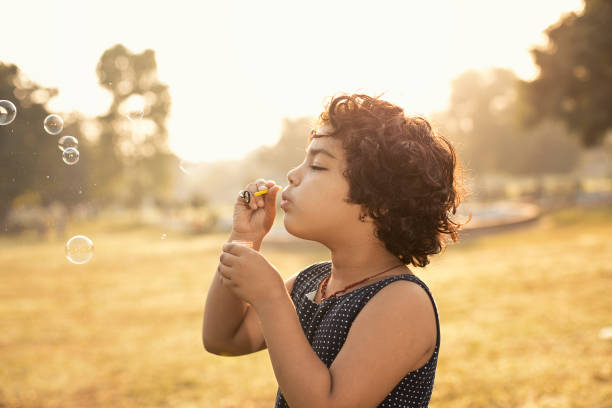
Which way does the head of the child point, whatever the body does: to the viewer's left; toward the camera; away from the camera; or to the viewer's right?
to the viewer's left

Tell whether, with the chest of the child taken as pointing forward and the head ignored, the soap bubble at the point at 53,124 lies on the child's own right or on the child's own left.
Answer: on the child's own right

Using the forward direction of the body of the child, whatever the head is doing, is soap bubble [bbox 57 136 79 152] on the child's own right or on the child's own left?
on the child's own right

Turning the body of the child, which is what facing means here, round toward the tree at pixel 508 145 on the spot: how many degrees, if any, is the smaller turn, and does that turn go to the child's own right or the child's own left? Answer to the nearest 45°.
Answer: approximately 135° to the child's own right

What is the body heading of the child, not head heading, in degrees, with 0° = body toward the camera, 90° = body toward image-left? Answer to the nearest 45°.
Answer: approximately 45°
